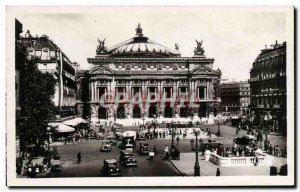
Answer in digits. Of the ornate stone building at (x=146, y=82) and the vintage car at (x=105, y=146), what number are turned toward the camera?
2

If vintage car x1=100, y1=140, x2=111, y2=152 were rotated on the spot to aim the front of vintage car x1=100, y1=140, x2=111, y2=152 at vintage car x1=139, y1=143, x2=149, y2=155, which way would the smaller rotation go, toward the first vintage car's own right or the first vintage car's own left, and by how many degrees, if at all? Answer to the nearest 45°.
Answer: approximately 90° to the first vintage car's own left

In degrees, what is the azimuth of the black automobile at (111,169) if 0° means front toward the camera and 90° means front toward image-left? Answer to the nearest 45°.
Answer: approximately 315°

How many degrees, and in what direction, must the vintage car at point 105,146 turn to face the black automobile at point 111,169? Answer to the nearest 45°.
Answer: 0° — it already faces it

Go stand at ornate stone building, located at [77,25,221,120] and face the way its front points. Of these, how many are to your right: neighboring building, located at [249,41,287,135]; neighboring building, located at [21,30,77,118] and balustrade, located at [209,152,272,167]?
1

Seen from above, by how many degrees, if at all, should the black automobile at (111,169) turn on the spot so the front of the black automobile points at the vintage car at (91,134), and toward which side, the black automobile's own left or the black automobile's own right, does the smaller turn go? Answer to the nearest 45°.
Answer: approximately 180°

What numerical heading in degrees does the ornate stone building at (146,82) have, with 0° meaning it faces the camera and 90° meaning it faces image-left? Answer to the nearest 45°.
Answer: approximately 0°

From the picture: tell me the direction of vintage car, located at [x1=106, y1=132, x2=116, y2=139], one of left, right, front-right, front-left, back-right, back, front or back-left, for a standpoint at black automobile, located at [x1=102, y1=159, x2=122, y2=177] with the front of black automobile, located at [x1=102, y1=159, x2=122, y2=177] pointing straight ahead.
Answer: back-left

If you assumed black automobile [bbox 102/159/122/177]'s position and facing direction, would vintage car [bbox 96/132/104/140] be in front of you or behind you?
behind
